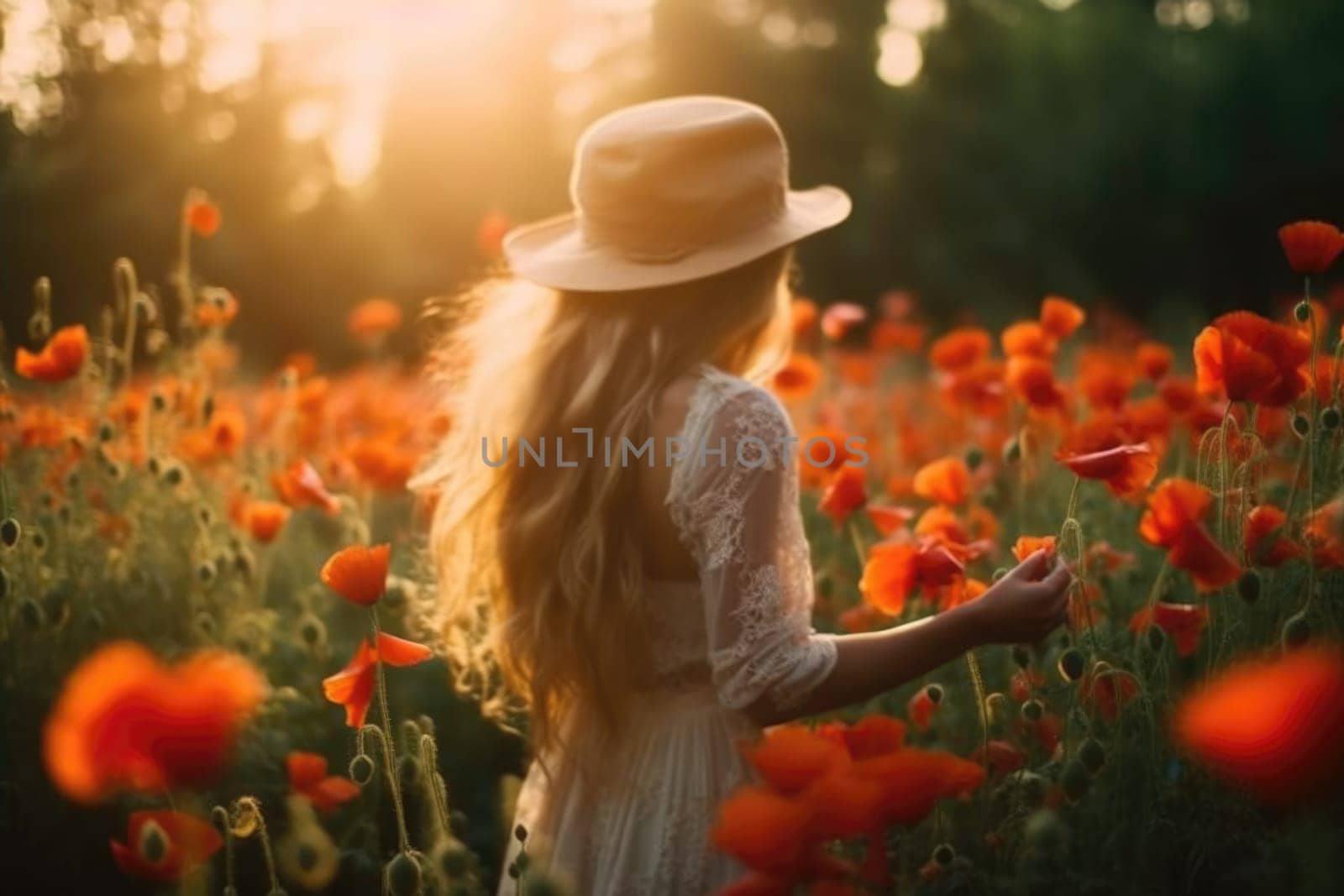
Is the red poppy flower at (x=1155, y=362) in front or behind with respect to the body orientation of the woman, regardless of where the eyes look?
in front

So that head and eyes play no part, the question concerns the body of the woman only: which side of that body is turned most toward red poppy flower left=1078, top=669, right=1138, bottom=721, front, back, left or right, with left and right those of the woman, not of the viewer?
right

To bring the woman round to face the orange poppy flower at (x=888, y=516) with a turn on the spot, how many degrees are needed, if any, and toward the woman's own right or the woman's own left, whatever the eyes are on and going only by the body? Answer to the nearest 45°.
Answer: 0° — they already face it

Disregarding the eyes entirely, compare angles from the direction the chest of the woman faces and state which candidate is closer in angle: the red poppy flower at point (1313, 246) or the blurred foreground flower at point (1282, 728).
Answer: the red poppy flower

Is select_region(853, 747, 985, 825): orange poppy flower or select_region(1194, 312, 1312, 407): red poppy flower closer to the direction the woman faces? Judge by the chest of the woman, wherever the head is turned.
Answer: the red poppy flower

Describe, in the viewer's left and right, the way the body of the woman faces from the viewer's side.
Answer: facing away from the viewer and to the right of the viewer

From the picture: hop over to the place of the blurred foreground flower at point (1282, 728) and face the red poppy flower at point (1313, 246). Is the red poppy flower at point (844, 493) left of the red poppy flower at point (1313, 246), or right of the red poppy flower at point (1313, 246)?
left

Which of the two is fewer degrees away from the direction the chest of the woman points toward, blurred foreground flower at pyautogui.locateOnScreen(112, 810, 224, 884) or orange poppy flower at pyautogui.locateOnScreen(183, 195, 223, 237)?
the orange poppy flower

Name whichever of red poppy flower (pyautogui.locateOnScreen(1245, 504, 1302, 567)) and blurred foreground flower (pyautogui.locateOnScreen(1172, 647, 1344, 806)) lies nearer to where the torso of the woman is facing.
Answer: the red poppy flower

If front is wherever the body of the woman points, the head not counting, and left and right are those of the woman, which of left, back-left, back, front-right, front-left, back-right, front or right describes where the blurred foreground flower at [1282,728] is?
right

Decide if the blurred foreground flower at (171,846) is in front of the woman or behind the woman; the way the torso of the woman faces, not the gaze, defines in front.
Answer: behind

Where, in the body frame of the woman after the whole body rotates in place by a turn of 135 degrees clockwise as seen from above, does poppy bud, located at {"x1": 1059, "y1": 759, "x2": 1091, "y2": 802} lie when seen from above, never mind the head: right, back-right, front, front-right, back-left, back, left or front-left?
front-left

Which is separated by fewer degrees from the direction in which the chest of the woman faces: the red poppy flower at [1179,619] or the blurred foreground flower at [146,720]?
the red poppy flower

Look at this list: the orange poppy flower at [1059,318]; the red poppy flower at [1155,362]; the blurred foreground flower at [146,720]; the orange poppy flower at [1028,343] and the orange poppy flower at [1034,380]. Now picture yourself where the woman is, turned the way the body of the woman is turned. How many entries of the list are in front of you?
4

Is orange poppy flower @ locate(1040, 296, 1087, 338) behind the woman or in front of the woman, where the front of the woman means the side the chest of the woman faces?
in front
